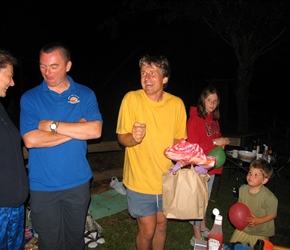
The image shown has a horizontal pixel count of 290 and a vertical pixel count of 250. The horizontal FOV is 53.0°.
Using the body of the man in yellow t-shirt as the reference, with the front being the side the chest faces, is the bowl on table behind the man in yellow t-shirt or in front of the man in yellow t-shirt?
behind

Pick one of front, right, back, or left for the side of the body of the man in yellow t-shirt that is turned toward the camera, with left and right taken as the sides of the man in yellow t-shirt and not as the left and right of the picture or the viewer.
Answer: front

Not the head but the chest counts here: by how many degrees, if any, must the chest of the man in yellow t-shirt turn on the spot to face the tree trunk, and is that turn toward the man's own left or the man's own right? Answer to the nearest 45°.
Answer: approximately 135° to the man's own left

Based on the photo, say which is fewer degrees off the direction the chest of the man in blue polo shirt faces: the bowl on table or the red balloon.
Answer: the red balloon

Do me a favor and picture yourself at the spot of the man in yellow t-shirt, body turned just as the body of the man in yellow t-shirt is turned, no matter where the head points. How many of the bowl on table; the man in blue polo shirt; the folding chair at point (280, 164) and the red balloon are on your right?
1

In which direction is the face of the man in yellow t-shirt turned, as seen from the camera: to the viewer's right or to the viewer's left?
to the viewer's left

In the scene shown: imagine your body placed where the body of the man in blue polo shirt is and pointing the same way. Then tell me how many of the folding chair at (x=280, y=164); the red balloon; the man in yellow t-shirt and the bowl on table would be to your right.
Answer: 0

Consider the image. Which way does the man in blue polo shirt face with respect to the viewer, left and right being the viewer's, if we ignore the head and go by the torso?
facing the viewer

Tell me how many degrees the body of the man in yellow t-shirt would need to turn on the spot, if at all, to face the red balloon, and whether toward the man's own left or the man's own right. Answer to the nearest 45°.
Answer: approximately 90° to the man's own left

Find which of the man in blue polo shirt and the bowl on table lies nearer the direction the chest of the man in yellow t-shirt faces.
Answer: the man in blue polo shirt

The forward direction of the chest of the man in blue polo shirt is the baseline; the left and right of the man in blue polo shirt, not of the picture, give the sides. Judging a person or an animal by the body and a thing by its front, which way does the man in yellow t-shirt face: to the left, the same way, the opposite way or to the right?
the same way

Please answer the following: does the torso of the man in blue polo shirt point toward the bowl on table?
no

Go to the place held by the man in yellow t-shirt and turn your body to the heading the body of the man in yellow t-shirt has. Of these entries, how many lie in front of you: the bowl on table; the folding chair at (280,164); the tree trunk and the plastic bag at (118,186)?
0

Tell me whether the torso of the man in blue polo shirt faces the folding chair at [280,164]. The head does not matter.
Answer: no

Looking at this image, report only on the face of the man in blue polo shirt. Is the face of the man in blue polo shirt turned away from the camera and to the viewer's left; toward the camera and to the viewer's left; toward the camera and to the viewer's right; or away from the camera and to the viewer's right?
toward the camera and to the viewer's left

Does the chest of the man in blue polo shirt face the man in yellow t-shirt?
no
